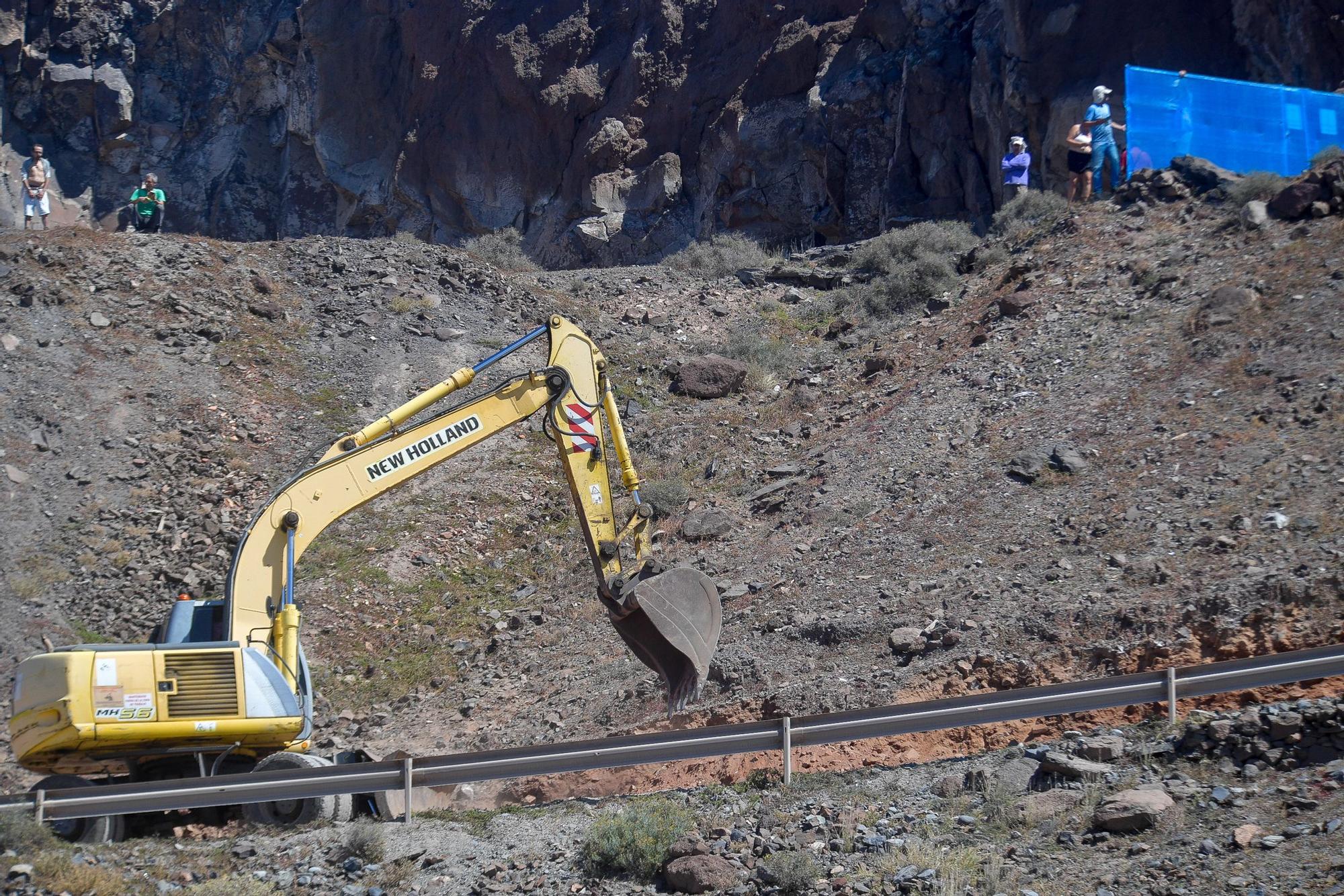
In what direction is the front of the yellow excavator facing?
to the viewer's right

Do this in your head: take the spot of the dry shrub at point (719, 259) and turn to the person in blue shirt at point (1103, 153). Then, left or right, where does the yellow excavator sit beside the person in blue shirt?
right

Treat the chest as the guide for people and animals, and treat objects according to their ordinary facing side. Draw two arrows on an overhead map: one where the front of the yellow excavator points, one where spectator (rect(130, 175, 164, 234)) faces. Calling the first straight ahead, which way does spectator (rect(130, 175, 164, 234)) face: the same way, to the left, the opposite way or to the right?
to the right

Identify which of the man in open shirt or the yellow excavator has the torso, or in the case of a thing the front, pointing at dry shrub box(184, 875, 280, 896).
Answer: the man in open shirt

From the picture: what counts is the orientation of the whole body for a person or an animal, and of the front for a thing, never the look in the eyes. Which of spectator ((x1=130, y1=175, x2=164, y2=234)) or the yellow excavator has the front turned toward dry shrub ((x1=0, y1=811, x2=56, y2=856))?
the spectator

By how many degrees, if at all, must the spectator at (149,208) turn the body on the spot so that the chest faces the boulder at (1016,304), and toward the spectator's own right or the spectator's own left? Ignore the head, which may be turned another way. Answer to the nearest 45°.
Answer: approximately 45° to the spectator's own left

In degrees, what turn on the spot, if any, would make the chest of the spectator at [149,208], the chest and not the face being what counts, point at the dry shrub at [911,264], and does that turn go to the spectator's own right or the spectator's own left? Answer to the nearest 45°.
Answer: approximately 45° to the spectator's own left

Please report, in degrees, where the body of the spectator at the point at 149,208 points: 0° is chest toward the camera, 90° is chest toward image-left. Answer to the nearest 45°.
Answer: approximately 0°
